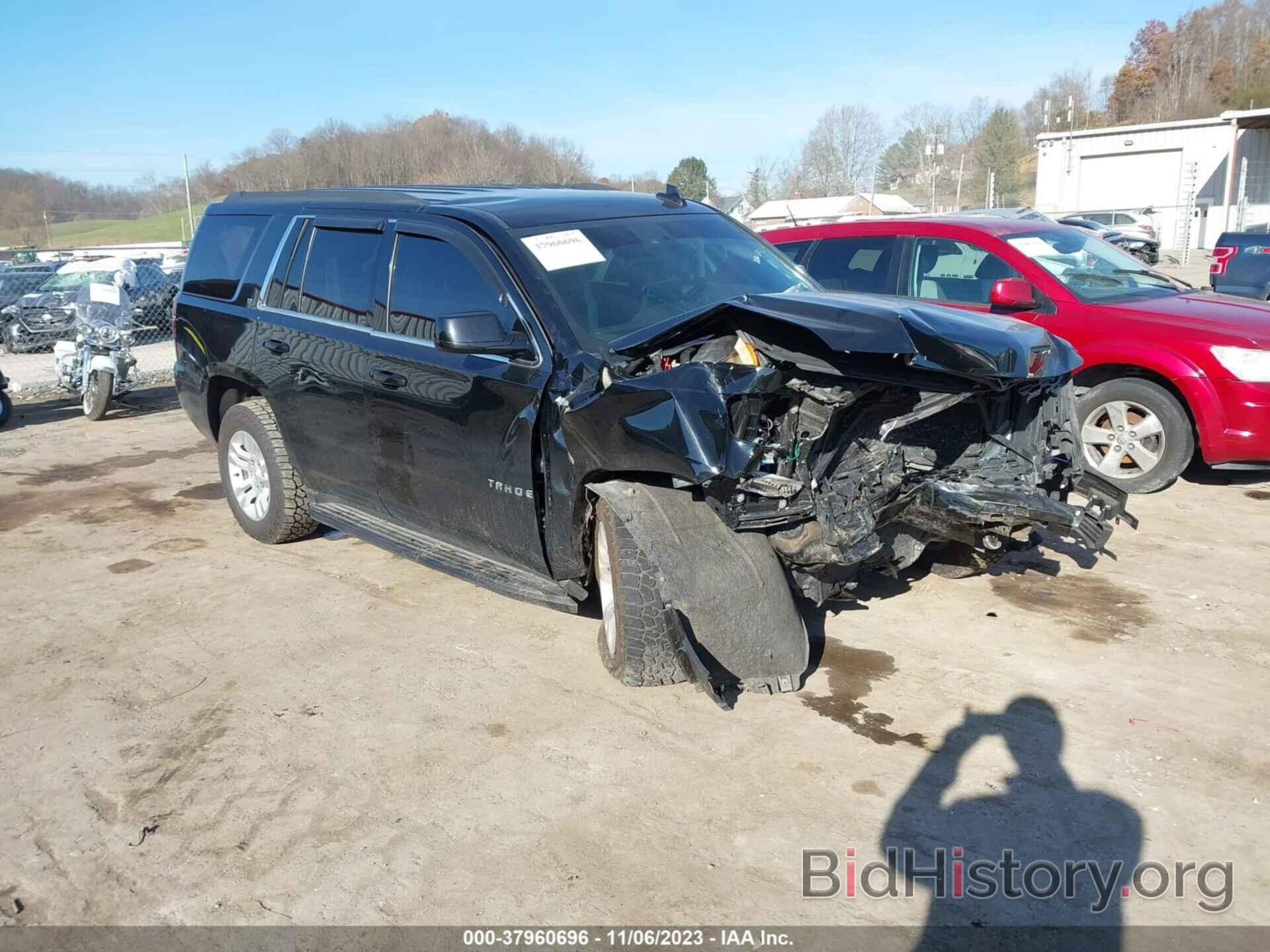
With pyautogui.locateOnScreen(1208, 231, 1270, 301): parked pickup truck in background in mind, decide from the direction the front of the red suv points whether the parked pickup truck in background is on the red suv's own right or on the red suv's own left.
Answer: on the red suv's own left

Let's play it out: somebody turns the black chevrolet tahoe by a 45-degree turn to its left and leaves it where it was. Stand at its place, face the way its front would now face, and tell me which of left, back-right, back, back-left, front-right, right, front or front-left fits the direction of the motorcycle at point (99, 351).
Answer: back-left

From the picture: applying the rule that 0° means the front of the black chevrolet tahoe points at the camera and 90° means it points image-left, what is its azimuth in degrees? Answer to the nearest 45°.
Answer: approximately 315°

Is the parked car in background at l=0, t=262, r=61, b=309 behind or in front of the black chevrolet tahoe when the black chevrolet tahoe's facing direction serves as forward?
behind

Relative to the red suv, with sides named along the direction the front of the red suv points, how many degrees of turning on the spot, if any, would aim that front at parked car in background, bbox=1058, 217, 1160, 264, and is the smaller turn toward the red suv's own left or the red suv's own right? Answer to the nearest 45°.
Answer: approximately 135° to the red suv's own left

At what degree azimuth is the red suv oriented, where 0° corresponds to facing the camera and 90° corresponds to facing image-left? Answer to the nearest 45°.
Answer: approximately 315°

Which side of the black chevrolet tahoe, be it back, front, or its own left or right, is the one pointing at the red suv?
left

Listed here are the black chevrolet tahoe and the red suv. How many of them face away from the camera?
0

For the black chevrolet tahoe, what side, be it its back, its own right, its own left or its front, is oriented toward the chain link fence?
back

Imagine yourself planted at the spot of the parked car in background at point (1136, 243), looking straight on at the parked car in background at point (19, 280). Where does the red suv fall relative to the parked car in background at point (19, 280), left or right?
left
